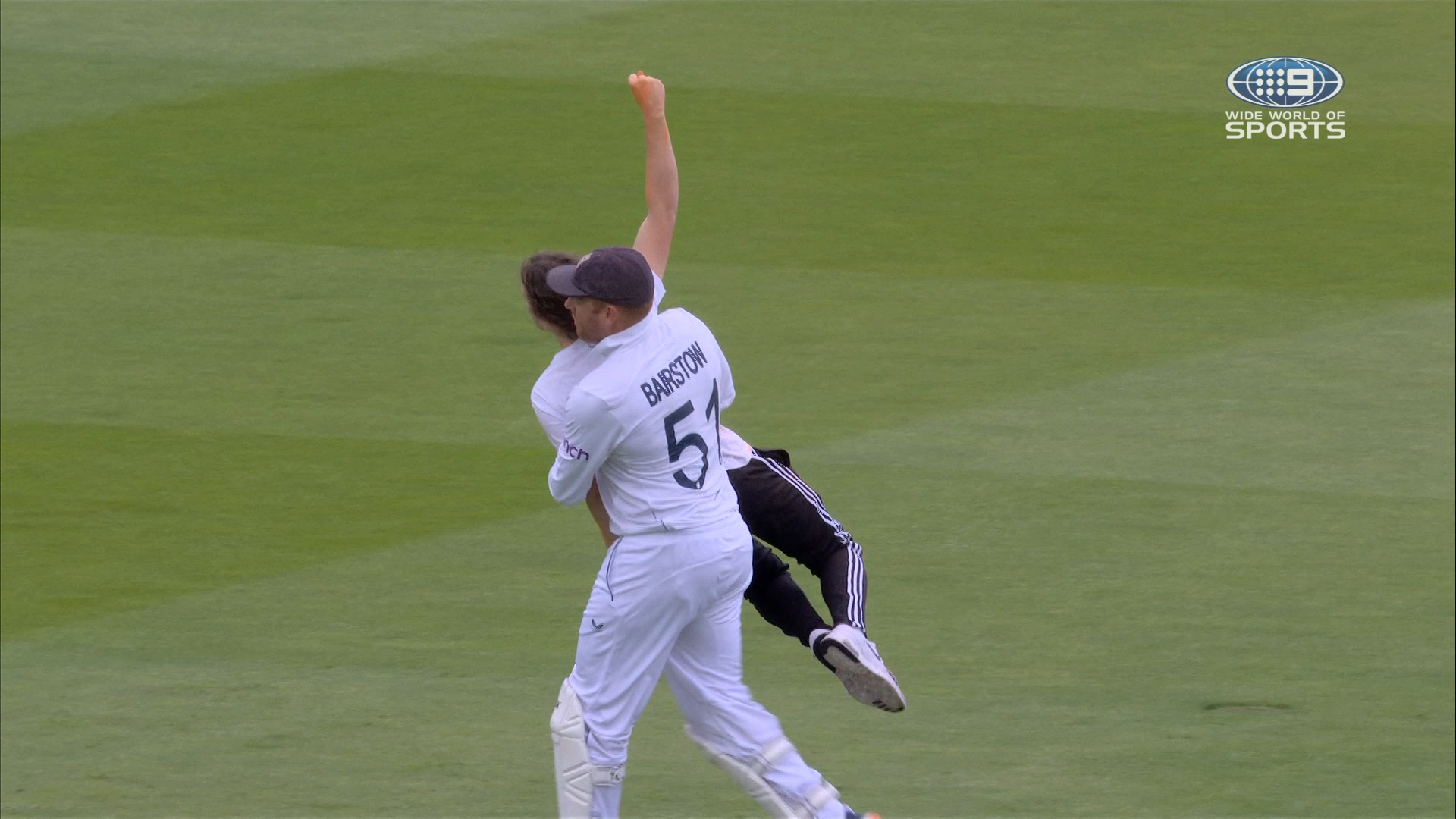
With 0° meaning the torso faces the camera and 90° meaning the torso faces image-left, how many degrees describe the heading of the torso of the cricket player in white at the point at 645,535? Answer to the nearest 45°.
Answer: approximately 135°
